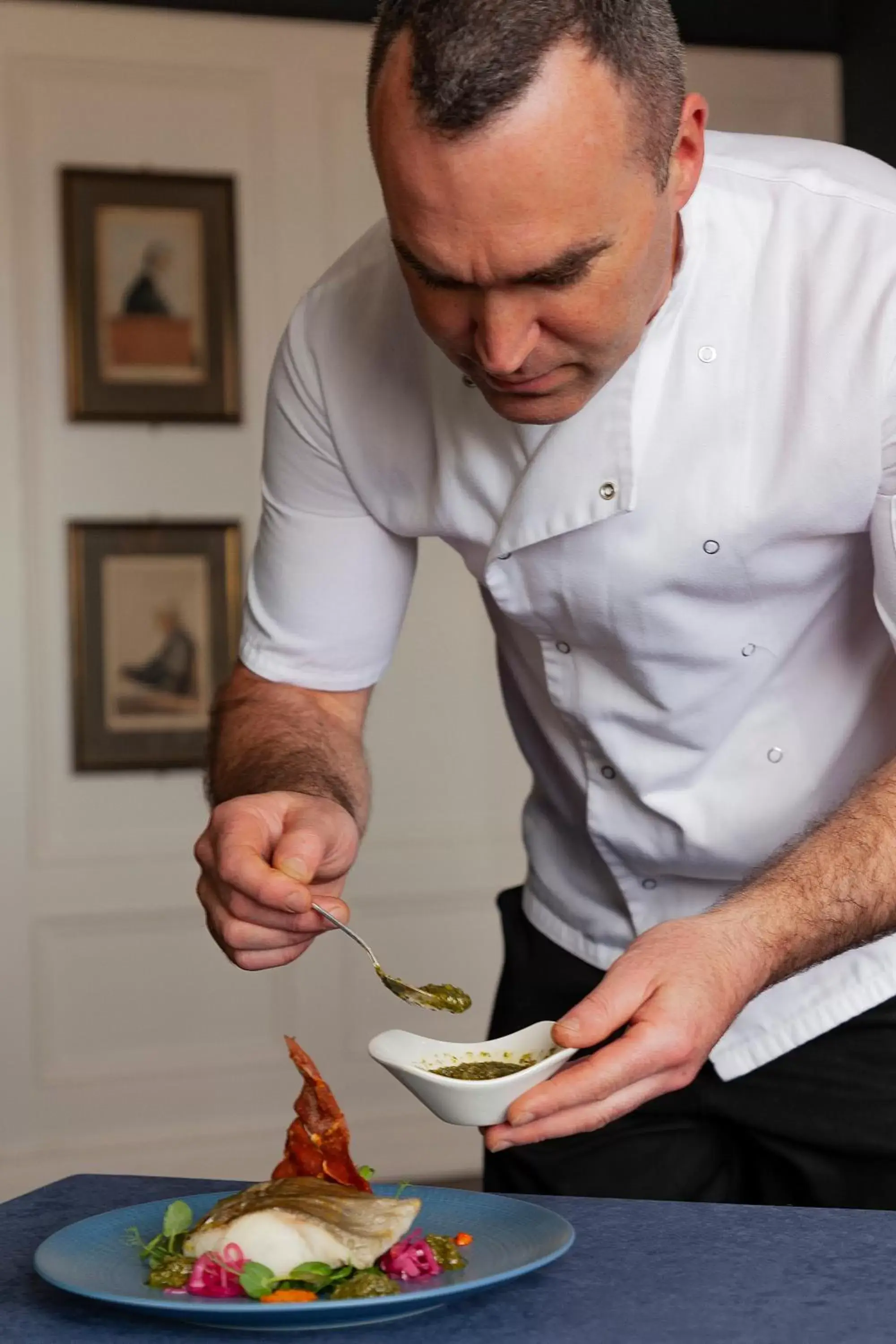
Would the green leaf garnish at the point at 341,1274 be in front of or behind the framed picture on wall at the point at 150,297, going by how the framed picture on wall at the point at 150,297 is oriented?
in front

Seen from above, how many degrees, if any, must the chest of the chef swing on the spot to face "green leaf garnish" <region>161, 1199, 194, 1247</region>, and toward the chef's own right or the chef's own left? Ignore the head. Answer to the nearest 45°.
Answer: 0° — they already face it

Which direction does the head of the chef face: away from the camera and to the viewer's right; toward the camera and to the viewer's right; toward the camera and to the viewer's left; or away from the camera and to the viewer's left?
toward the camera and to the viewer's left

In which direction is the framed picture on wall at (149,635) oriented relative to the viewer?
toward the camera

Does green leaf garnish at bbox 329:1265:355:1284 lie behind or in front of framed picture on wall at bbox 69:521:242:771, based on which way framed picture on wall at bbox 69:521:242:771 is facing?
in front

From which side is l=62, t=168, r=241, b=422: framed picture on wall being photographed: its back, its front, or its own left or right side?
front

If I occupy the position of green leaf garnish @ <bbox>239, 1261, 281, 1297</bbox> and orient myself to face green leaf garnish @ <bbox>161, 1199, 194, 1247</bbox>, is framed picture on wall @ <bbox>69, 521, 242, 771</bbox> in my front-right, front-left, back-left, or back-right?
front-right

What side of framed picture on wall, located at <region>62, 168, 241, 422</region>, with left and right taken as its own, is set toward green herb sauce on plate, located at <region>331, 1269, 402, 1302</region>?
front

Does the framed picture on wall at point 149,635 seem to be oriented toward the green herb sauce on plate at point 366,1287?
yes

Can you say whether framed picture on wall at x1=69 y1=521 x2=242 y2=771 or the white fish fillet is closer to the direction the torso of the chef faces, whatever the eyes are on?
the white fish fillet

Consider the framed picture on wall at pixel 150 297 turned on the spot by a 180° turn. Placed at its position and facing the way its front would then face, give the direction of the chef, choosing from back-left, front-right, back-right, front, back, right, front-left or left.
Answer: back

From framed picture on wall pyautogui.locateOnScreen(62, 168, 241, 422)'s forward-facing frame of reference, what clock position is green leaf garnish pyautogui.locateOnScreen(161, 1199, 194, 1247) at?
The green leaf garnish is roughly at 12 o'clock from the framed picture on wall.

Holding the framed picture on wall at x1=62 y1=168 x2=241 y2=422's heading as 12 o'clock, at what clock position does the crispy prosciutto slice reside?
The crispy prosciutto slice is roughly at 12 o'clock from the framed picture on wall.

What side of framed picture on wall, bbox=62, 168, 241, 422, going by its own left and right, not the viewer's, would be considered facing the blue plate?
front
